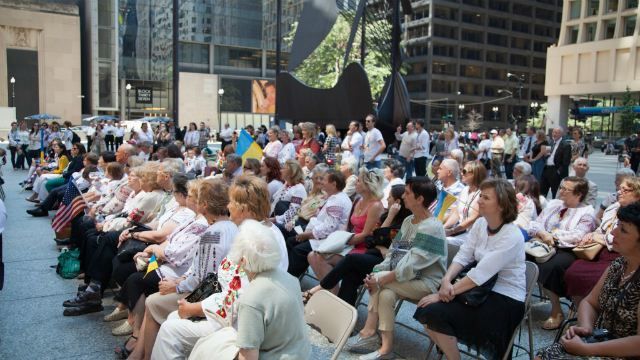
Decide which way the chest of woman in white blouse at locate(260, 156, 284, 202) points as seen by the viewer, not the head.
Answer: to the viewer's left

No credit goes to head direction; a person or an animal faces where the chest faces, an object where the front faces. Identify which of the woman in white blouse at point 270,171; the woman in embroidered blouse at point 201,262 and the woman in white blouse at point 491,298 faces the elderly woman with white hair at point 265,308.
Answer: the woman in white blouse at point 491,298

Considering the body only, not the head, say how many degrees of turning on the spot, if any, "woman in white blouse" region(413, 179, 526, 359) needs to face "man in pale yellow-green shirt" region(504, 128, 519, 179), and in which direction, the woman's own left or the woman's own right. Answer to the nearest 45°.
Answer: approximately 135° to the woman's own right

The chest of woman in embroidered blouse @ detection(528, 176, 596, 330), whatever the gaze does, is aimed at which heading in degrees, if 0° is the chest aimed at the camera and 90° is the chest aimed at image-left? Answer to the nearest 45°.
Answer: approximately 45°

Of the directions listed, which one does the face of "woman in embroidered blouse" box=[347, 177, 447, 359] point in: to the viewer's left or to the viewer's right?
to the viewer's left

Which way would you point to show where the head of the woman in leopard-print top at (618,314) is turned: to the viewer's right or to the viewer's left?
to the viewer's left

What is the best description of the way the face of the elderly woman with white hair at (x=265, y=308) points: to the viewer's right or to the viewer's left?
to the viewer's left

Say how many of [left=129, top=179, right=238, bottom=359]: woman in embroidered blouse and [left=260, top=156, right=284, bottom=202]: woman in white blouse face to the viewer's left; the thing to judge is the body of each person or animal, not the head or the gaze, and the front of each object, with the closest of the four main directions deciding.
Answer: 2

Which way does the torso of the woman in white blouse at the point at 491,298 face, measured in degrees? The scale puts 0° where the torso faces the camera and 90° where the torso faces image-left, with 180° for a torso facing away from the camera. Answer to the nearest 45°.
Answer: approximately 45°

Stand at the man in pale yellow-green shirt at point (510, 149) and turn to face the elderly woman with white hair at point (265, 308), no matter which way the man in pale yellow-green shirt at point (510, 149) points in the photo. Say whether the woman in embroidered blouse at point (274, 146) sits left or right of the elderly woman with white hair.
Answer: right

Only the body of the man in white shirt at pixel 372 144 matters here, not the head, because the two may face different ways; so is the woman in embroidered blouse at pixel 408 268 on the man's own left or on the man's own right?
on the man's own left

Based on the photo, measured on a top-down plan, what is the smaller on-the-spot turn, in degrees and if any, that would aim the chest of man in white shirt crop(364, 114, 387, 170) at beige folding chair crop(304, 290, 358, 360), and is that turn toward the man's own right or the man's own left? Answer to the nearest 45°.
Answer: approximately 45° to the man's own left

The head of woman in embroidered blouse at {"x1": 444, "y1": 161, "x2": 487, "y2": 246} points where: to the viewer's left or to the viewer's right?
to the viewer's left
